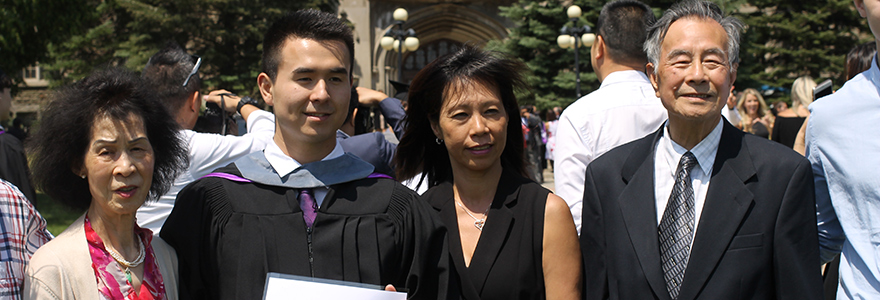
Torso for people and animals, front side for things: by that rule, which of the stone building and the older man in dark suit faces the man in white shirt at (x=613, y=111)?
the stone building

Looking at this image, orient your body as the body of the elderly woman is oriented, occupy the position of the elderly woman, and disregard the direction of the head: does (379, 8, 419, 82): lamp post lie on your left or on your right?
on your left

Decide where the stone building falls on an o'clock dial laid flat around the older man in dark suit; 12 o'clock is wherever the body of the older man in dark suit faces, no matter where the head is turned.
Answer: The stone building is roughly at 5 o'clock from the older man in dark suit.

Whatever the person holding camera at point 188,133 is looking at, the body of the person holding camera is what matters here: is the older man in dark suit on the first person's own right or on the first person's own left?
on the first person's own right

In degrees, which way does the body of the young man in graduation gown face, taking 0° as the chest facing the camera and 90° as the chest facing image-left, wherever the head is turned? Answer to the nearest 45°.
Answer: approximately 0°

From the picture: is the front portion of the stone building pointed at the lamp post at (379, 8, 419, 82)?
yes

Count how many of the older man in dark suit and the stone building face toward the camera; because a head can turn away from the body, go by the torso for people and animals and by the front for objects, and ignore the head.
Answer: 2

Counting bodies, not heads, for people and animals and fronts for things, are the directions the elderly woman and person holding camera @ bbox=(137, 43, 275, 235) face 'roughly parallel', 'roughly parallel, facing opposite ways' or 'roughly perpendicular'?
roughly perpendicular
